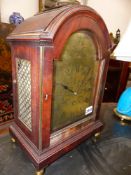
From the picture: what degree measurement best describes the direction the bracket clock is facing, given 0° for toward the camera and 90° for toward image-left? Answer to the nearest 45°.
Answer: approximately 315°
